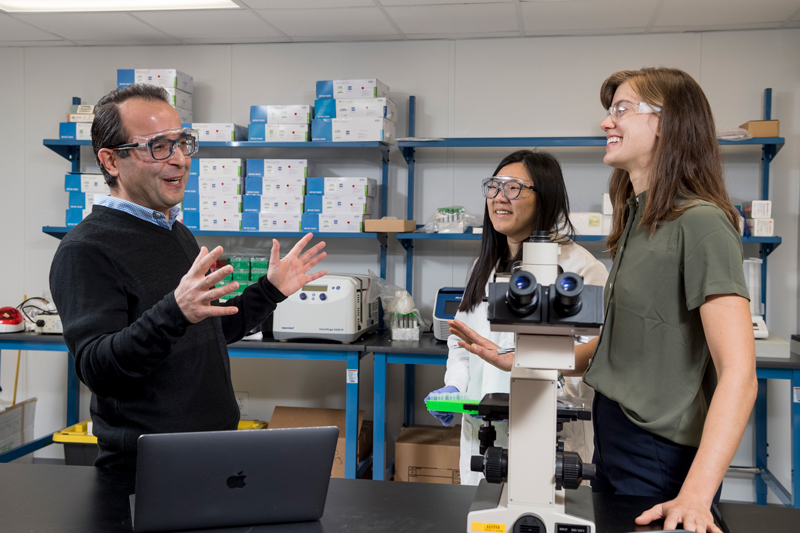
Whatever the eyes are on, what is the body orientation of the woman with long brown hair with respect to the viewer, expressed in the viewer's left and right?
facing to the left of the viewer

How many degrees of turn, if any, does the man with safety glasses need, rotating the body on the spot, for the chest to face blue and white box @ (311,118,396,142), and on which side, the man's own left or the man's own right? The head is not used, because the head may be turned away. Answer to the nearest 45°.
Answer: approximately 90° to the man's own left

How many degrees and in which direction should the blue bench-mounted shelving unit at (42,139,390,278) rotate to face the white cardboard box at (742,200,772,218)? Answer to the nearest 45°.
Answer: approximately 45° to its left

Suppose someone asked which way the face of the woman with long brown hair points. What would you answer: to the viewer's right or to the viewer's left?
to the viewer's left

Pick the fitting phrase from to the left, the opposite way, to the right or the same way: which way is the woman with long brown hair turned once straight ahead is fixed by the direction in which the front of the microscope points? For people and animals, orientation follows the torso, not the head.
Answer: to the right

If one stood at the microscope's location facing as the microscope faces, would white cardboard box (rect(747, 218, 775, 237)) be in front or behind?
behind

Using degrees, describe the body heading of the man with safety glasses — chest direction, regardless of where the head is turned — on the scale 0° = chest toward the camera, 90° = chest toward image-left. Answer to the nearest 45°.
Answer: approximately 315°

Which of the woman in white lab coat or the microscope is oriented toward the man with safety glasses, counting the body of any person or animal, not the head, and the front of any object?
the woman in white lab coat

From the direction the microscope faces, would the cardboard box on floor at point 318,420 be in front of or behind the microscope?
behind

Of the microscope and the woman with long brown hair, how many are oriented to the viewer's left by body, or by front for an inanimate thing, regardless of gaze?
1

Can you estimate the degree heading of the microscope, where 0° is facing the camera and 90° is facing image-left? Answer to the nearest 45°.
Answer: approximately 0°

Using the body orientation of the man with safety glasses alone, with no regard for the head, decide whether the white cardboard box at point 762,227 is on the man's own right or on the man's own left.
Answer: on the man's own left

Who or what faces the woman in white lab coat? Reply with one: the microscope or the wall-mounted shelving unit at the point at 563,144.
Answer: the wall-mounted shelving unit
